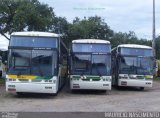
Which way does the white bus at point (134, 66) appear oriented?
toward the camera

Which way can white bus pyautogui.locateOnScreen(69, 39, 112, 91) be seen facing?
toward the camera

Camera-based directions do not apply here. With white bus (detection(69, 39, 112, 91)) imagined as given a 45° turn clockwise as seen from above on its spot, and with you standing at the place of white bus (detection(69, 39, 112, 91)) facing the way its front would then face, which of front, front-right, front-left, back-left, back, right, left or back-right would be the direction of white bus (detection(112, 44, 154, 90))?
back

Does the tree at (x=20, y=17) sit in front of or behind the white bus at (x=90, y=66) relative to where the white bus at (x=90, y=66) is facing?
behind

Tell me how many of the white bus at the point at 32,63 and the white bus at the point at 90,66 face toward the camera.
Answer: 2

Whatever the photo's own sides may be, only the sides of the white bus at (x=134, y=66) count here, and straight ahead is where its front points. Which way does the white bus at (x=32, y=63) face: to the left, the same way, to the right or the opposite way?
the same way

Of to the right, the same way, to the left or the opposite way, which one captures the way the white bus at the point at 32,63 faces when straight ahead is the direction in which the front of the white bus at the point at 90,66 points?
the same way

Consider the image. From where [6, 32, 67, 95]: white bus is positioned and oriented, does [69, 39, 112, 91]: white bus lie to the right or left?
on its left

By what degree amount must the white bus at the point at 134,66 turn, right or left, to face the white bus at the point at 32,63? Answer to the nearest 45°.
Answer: approximately 45° to its right

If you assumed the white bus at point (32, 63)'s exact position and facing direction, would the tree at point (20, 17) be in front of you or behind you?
behind

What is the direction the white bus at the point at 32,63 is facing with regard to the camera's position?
facing the viewer
